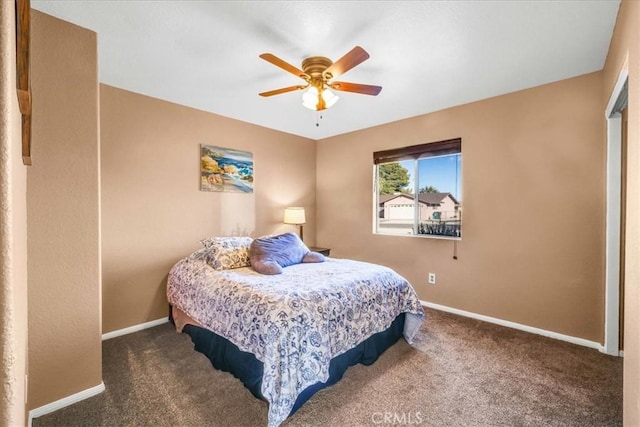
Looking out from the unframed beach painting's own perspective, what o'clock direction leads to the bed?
The bed is roughly at 1 o'clock from the unframed beach painting.

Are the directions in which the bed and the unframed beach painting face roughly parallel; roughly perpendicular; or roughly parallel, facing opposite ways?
roughly parallel

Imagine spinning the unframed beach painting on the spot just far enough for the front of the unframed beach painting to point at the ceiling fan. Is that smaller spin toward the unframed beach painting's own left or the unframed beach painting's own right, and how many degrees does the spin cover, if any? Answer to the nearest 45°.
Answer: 0° — it already faces it

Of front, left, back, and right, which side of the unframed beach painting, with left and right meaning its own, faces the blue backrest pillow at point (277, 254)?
front

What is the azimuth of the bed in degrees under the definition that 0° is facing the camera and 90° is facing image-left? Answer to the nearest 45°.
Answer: approximately 315°

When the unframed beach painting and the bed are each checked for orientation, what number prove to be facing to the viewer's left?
0

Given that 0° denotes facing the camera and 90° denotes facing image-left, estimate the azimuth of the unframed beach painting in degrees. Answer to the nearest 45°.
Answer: approximately 315°

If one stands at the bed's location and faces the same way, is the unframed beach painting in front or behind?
behind
